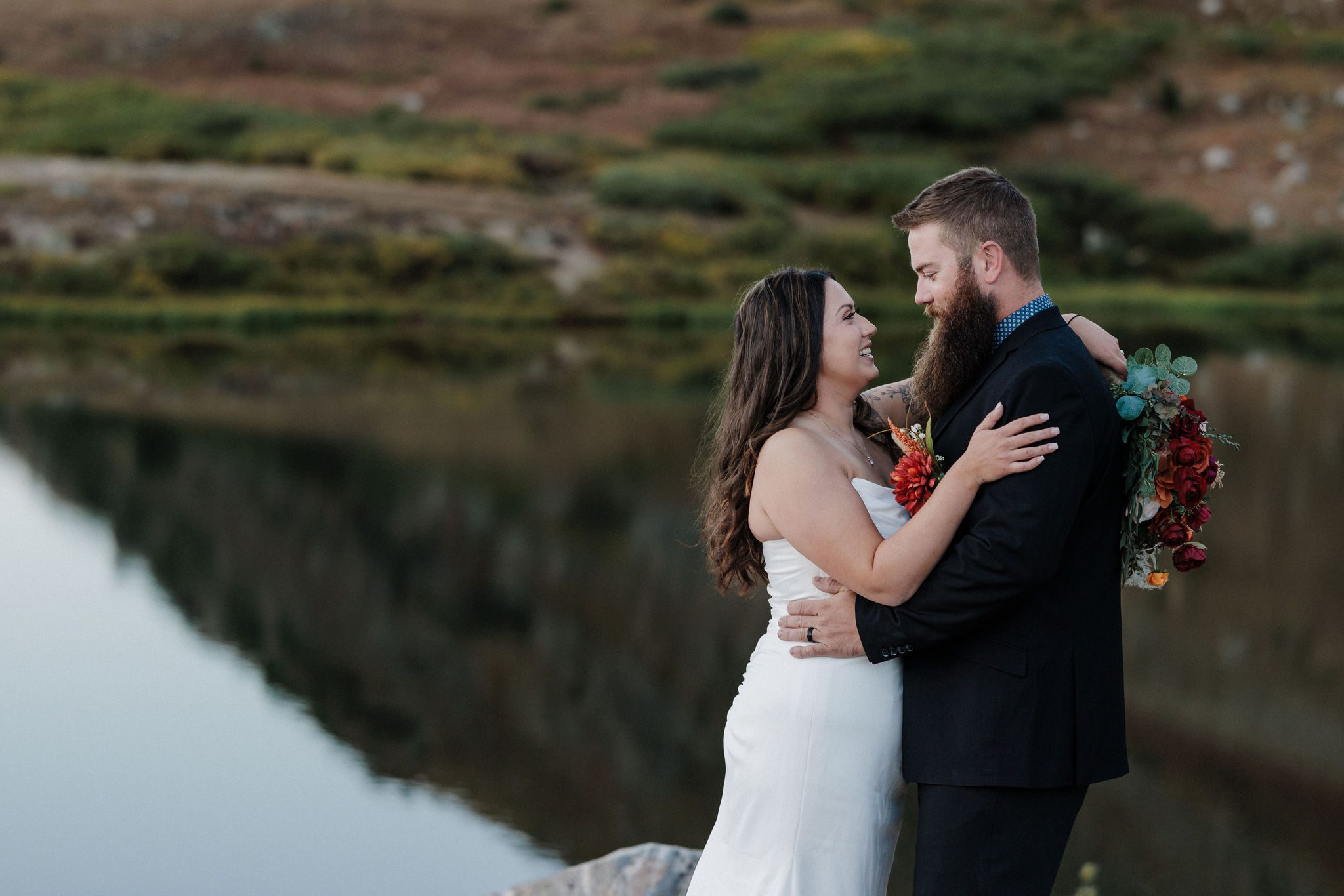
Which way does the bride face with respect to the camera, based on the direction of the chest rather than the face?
to the viewer's right

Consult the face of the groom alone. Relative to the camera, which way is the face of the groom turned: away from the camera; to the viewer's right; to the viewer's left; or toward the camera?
to the viewer's left

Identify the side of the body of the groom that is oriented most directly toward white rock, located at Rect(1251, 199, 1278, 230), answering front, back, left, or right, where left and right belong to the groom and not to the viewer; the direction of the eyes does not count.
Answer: right

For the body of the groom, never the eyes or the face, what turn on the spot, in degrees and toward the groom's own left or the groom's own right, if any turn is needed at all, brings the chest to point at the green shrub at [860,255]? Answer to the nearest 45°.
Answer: approximately 90° to the groom's own right

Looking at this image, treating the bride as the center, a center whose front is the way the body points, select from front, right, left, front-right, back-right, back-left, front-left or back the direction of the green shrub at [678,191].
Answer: left

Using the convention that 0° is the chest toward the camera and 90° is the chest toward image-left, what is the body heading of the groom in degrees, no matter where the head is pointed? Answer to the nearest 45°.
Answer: approximately 90°

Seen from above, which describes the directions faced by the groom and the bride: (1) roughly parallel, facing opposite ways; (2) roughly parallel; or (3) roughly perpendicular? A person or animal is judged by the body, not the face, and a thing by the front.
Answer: roughly parallel, facing opposite ways

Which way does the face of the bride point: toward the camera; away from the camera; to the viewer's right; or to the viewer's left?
to the viewer's right

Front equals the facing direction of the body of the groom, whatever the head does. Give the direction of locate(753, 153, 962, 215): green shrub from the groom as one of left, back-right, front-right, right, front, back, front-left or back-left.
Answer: right

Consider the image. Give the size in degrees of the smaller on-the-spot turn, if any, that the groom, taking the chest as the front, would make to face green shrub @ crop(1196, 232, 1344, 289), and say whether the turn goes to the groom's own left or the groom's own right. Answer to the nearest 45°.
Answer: approximately 90° to the groom's own right

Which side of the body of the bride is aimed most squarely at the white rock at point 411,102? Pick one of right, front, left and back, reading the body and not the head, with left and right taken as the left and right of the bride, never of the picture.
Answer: left

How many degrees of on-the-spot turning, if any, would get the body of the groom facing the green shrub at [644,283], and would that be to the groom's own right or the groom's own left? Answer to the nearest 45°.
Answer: approximately 90° to the groom's own right

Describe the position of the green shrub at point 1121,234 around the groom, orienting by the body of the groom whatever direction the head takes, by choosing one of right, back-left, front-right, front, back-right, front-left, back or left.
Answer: right

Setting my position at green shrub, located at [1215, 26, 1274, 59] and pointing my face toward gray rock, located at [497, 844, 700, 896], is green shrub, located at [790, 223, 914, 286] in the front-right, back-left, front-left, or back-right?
front-right

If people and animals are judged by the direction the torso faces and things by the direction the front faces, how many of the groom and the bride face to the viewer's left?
1

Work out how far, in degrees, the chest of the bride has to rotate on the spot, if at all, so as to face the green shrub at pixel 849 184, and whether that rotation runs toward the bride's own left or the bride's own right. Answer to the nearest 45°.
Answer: approximately 90° to the bride's own left
